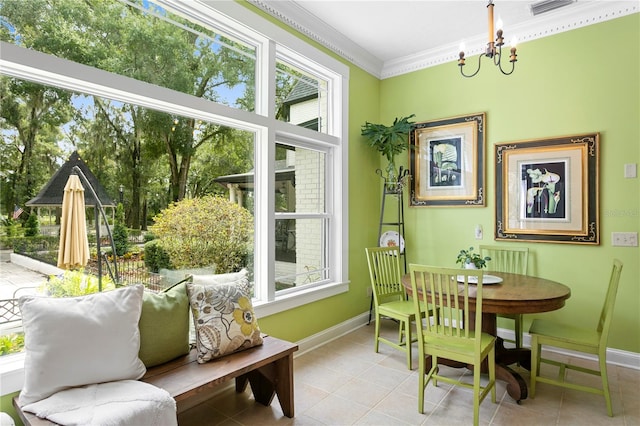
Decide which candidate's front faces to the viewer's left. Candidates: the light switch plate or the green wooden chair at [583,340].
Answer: the green wooden chair

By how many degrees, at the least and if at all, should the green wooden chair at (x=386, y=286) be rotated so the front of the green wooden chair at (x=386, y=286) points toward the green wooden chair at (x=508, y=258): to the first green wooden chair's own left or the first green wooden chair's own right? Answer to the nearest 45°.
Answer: approximately 45° to the first green wooden chair's own left

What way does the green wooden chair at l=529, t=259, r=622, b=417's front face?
to the viewer's left

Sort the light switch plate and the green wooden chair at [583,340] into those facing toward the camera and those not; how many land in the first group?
1

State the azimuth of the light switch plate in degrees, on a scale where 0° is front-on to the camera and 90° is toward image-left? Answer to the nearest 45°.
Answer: approximately 0°

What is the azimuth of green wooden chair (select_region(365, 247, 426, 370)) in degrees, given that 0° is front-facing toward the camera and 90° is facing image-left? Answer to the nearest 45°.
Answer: approximately 315°

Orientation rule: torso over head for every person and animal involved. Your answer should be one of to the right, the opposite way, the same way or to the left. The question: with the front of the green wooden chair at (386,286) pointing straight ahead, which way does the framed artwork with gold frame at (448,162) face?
to the right

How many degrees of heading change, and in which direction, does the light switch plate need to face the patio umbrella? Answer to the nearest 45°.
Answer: approximately 45° to its right

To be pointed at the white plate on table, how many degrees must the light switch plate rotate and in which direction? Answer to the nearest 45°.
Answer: approximately 45° to its right

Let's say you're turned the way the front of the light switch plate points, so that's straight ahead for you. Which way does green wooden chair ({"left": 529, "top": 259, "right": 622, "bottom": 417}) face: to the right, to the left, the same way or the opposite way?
to the right
